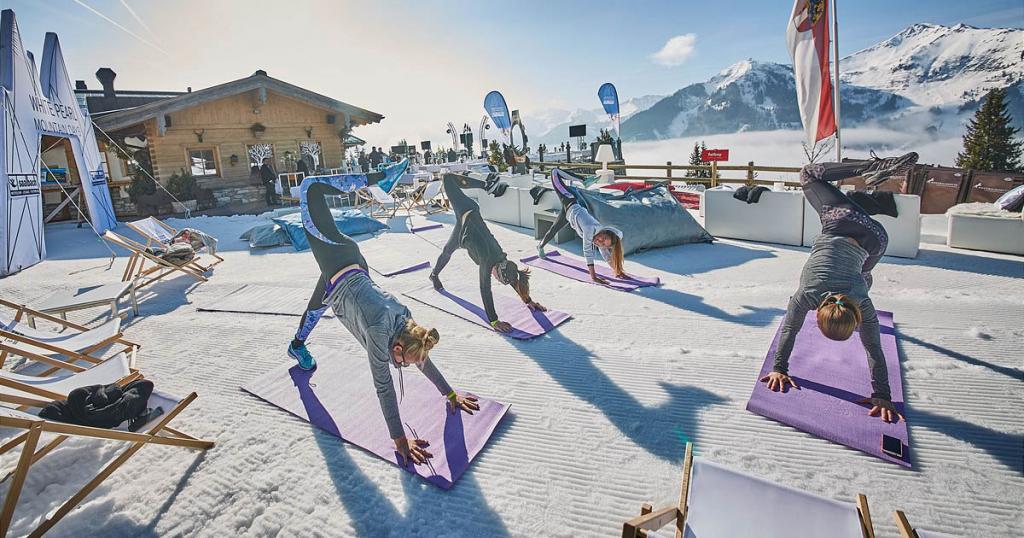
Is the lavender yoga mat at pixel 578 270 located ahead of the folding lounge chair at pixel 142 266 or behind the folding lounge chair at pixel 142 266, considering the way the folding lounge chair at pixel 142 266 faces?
ahead

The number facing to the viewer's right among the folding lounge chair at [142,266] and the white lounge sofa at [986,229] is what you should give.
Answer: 1

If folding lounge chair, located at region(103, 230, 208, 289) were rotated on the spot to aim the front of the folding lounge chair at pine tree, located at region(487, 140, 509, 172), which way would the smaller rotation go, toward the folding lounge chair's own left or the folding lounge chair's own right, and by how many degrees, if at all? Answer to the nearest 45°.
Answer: approximately 45° to the folding lounge chair's own left

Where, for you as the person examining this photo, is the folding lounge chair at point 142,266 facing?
facing to the right of the viewer
